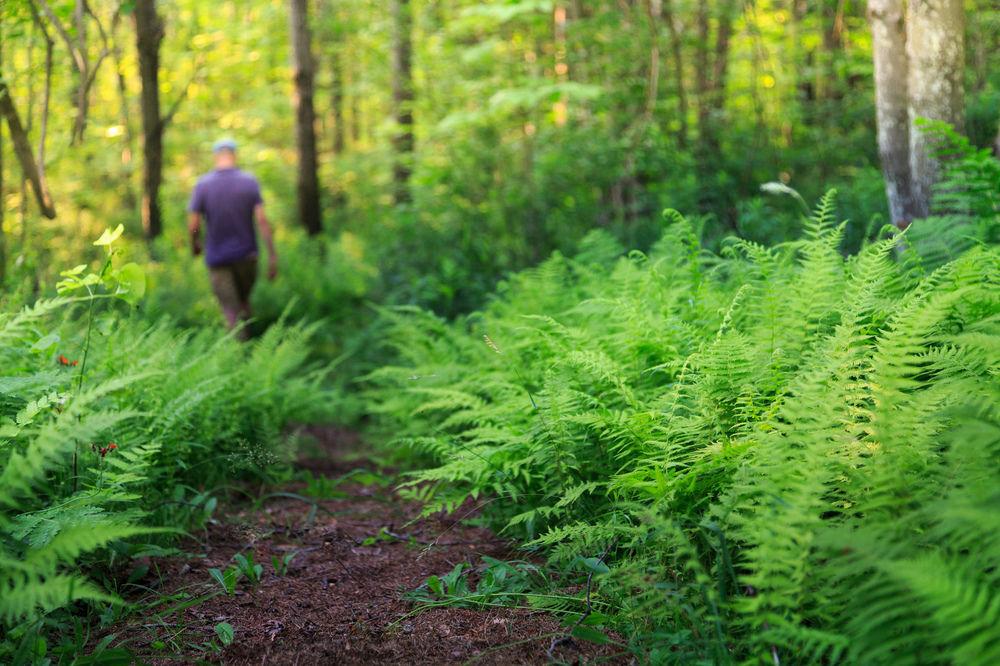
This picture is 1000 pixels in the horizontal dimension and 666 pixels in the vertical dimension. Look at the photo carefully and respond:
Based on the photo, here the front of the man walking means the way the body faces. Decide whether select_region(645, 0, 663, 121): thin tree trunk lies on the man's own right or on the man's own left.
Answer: on the man's own right

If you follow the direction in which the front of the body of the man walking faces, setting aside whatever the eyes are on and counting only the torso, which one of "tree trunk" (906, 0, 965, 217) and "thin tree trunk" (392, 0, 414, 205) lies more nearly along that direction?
the thin tree trunk

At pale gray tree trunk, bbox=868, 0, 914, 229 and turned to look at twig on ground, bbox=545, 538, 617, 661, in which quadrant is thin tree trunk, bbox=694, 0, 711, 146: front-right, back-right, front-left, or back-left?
back-right

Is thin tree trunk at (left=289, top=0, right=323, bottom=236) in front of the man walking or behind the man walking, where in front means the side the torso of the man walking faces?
in front

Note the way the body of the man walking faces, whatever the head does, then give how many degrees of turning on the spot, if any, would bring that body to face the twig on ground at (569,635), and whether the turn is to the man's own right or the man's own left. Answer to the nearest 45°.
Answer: approximately 180°

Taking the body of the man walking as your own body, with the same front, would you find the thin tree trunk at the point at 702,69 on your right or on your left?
on your right

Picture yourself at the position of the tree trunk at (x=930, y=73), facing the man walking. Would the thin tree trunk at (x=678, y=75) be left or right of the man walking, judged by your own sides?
right

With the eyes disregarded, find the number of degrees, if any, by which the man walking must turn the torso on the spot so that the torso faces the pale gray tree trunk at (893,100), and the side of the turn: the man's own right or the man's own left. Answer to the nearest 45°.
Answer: approximately 135° to the man's own right

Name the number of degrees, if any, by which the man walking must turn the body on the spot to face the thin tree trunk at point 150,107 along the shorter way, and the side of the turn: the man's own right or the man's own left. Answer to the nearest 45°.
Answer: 0° — they already face it

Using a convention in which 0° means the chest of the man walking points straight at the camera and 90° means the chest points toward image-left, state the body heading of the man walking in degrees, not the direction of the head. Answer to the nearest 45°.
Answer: approximately 180°

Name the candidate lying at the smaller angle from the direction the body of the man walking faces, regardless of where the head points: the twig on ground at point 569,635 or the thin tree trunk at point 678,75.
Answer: the thin tree trunk

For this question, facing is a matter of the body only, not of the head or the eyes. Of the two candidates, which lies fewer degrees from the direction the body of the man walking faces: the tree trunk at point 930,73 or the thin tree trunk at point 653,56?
the thin tree trunk
